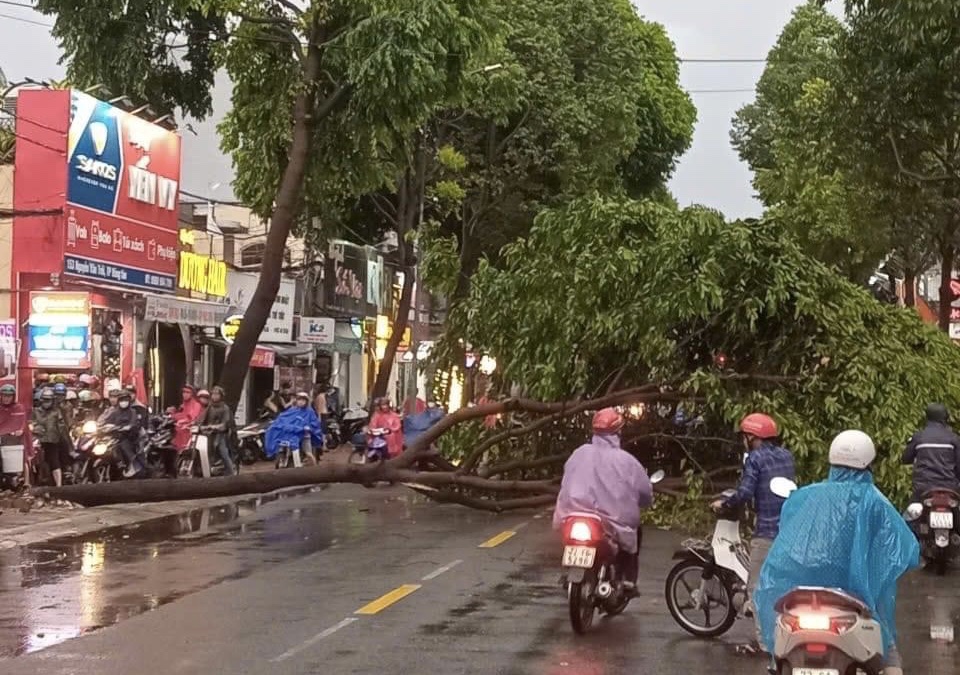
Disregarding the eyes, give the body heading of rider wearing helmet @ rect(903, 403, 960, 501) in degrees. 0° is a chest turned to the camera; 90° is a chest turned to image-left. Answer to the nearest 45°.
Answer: approximately 180°

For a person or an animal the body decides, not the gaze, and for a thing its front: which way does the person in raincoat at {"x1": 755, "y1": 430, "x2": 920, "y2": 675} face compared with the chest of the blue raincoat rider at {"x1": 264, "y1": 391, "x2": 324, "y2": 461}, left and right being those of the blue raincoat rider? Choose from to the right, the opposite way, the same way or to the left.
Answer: the opposite way

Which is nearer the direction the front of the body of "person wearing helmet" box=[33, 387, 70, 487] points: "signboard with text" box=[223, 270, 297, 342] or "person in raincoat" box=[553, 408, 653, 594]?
the person in raincoat

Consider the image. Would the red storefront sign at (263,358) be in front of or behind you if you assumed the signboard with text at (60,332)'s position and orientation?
behind

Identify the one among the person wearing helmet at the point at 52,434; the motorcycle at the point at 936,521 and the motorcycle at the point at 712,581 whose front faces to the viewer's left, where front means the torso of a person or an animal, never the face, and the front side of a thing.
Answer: the motorcycle at the point at 712,581

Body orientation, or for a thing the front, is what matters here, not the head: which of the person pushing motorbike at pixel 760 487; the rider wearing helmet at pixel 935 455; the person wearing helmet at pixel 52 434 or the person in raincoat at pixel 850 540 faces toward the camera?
the person wearing helmet at pixel 52 434

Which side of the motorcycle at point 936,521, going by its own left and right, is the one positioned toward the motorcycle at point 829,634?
back

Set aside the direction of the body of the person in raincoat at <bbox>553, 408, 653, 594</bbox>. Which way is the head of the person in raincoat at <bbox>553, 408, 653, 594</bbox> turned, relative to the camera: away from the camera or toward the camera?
away from the camera

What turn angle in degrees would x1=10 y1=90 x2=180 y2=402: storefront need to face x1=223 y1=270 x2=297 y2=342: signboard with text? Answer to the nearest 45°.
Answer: approximately 90° to its left

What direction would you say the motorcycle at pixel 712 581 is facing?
to the viewer's left

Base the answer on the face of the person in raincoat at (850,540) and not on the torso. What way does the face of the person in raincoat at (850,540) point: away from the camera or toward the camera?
away from the camera

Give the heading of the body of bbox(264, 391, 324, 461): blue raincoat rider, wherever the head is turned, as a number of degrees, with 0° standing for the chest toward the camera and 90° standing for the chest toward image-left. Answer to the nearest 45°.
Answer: approximately 0°

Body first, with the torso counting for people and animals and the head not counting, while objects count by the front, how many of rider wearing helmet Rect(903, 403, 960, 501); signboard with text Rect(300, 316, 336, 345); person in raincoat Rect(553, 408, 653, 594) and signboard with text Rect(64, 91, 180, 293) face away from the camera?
2

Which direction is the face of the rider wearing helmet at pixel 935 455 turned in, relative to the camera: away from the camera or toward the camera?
away from the camera
